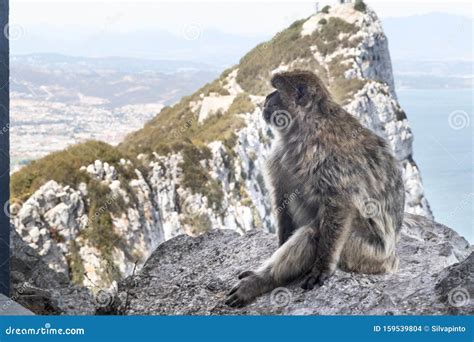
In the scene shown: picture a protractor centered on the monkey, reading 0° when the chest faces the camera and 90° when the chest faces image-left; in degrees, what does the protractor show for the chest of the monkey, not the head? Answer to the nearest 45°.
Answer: approximately 90°
